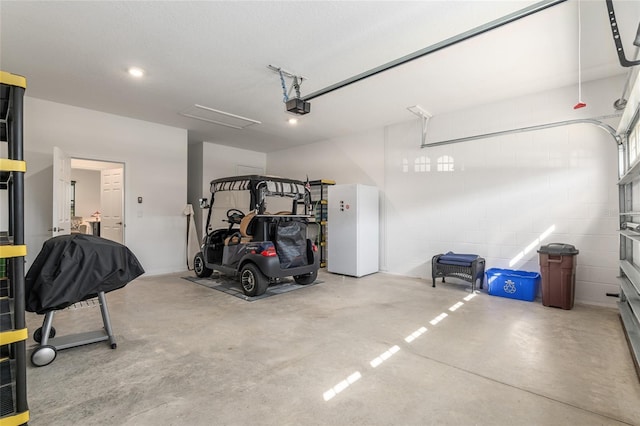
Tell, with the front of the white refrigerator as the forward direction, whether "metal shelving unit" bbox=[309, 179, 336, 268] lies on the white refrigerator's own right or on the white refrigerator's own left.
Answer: on the white refrigerator's own right

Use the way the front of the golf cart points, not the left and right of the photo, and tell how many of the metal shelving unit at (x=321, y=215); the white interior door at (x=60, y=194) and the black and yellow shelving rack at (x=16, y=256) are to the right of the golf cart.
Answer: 1

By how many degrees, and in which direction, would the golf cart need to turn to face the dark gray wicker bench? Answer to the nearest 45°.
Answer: approximately 135° to its right

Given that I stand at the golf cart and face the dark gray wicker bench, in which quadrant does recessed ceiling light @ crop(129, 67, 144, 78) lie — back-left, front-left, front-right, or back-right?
back-right

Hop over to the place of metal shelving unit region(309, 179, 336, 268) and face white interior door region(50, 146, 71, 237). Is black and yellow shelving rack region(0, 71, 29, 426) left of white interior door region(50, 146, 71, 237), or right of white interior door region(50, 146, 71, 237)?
left

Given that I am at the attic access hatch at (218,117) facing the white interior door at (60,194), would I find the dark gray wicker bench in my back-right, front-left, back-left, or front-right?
back-left

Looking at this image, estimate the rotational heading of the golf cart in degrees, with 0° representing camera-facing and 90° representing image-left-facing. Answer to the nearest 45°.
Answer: approximately 135°

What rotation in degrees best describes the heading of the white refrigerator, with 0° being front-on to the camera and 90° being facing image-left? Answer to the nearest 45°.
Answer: approximately 45°
